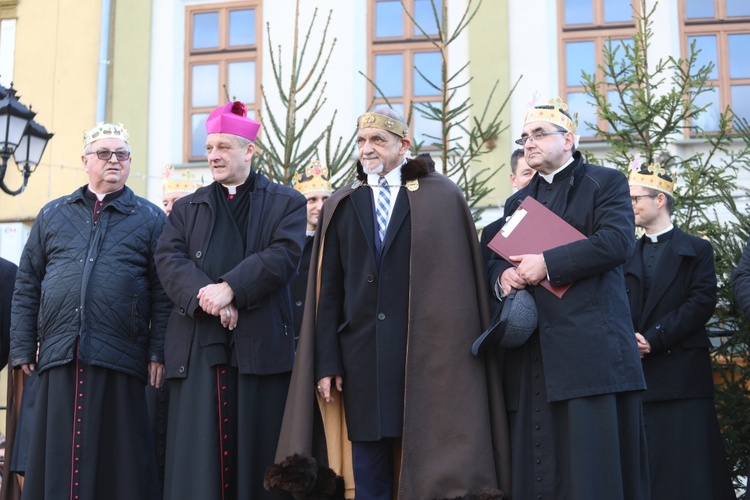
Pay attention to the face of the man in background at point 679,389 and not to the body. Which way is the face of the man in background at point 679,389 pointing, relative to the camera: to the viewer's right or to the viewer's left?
to the viewer's left

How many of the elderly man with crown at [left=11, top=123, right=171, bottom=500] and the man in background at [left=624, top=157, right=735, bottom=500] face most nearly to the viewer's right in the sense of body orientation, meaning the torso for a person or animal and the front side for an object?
0

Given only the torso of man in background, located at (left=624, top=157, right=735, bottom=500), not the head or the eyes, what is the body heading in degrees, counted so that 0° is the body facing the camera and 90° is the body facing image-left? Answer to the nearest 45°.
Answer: approximately 45°

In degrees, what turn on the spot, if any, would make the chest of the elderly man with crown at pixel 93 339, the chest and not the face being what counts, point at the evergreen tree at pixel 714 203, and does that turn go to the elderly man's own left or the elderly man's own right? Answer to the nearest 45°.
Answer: approximately 90° to the elderly man's own left

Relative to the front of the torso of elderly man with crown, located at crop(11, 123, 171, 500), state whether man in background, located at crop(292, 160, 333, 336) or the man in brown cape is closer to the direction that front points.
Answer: the man in brown cape

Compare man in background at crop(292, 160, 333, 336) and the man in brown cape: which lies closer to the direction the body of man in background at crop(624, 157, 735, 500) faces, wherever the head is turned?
the man in brown cape

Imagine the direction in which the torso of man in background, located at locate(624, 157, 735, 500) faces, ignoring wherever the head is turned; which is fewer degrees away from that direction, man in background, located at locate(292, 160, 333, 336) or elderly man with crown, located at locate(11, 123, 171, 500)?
the elderly man with crown

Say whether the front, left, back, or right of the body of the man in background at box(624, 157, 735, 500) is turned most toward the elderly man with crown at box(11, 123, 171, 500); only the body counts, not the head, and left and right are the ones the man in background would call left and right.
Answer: front

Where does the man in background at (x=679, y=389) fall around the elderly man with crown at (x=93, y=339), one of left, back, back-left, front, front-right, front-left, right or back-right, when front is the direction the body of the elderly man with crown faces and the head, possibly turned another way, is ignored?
left

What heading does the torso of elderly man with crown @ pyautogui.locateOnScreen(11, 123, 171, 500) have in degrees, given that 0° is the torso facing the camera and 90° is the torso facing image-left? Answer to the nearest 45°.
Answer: approximately 0°

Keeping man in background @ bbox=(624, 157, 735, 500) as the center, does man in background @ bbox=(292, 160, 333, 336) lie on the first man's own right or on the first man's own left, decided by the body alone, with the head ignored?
on the first man's own right

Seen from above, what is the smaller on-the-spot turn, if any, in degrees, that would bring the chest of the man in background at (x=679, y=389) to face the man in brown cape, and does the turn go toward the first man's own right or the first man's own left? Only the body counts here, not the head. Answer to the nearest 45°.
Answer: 0° — they already face them
